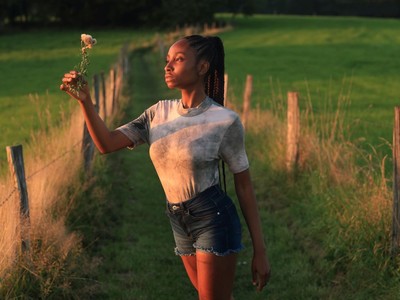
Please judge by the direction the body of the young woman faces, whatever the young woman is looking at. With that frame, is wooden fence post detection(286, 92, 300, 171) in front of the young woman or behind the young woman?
behind

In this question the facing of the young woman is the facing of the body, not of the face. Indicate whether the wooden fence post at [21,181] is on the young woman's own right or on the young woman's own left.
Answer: on the young woman's own right

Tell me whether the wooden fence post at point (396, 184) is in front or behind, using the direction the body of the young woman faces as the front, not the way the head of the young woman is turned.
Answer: behind

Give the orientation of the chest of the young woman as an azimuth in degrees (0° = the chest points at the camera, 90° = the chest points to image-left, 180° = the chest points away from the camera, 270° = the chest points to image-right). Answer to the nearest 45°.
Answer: approximately 45°
